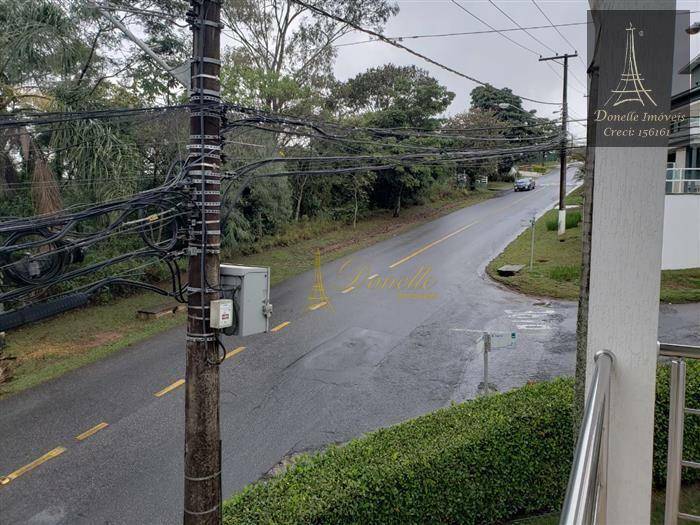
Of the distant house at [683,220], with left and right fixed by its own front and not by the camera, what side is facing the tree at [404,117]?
right

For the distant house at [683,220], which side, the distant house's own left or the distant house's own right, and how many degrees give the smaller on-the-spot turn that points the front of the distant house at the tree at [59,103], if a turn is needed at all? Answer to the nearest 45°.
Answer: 0° — it already faces it

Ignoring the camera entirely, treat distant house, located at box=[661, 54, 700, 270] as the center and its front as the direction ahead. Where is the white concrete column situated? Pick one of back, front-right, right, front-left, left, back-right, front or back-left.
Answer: front-left

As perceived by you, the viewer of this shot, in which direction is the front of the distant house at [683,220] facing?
facing the viewer and to the left of the viewer

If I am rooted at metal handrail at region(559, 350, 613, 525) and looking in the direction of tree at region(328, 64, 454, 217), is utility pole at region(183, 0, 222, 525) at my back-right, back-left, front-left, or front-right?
front-left

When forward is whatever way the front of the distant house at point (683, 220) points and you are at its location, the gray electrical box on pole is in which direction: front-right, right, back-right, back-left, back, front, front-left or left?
front-left

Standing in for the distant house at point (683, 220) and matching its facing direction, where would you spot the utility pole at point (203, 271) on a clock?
The utility pole is roughly at 11 o'clock from the distant house.

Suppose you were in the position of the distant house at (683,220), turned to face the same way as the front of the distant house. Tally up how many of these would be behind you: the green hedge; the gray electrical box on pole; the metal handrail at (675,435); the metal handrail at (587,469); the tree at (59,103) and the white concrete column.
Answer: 0

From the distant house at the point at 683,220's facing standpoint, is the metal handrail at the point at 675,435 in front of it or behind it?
in front
